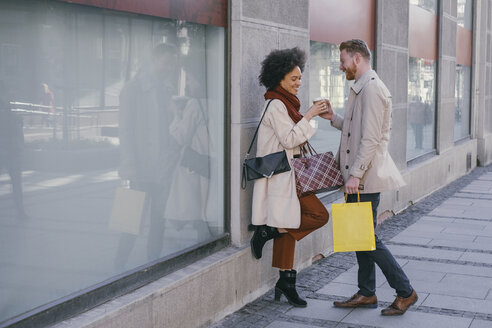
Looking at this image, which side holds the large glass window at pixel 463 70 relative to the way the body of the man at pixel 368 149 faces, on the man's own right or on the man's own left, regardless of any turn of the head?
on the man's own right

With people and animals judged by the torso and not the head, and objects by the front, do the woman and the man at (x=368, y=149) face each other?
yes

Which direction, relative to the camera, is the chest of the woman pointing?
to the viewer's right

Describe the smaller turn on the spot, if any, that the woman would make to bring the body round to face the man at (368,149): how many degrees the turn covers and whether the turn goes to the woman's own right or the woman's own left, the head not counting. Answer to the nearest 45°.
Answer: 0° — they already face them

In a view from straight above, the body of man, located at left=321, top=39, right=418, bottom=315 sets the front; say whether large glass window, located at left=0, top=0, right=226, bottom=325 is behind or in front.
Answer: in front

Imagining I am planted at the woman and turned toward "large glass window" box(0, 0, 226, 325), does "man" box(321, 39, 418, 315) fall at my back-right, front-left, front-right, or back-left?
back-left

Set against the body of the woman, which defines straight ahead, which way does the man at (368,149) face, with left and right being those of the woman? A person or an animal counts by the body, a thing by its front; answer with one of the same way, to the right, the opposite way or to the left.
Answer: the opposite way

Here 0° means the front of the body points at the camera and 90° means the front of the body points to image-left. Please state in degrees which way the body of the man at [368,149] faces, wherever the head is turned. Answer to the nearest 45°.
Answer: approximately 90°

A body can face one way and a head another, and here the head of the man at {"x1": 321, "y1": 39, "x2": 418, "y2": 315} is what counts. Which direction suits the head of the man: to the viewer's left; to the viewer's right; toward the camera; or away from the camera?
to the viewer's left

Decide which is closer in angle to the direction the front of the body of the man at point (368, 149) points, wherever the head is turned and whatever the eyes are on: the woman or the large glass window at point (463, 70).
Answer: the woman

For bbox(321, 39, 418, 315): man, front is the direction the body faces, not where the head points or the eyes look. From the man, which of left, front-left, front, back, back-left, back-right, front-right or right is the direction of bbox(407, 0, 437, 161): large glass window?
right

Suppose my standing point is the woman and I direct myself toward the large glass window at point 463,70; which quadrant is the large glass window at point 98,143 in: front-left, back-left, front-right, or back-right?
back-left

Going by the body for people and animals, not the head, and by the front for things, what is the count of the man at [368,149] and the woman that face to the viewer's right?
1

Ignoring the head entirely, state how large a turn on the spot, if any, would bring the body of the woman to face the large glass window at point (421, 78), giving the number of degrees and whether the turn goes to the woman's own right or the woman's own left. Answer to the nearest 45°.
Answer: approximately 90° to the woman's own left

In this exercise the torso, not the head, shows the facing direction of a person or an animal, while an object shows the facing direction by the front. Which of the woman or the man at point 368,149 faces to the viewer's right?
the woman
